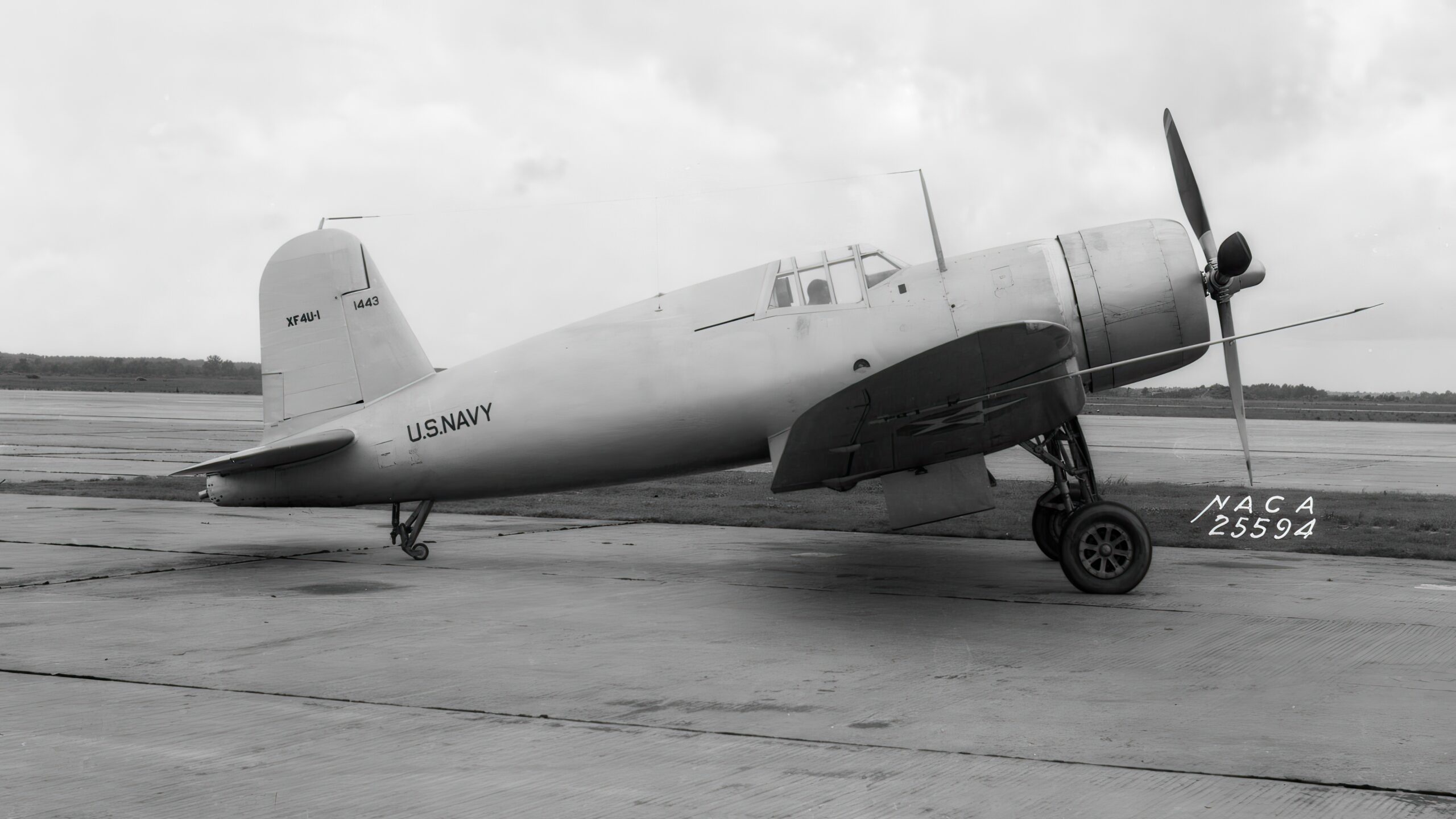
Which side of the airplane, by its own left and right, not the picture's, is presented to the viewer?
right
